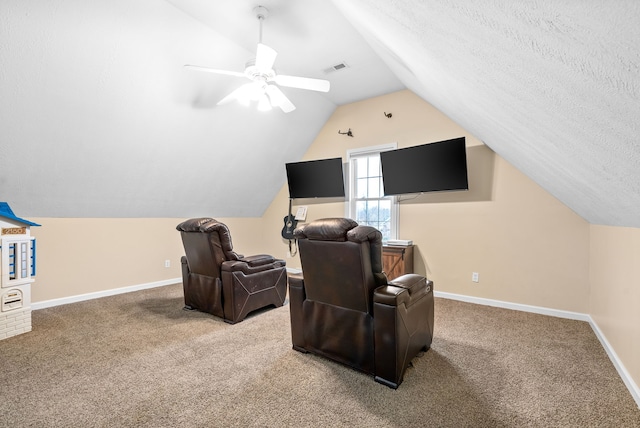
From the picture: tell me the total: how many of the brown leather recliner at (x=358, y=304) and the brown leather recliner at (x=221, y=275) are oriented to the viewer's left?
0

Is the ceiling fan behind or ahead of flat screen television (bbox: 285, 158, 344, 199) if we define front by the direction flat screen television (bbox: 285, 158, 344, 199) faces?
ahead

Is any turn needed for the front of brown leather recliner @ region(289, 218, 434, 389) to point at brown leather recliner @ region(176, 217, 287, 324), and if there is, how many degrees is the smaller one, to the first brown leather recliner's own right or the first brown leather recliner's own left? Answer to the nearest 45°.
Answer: approximately 90° to the first brown leather recliner's own left

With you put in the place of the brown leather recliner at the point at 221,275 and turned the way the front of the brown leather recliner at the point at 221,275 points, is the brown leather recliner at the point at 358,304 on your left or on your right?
on your right

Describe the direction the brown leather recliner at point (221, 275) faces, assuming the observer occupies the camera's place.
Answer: facing away from the viewer and to the right of the viewer

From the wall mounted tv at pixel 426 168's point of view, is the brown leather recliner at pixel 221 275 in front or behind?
in front

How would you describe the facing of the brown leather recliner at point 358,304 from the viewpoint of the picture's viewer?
facing away from the viewer and to the right of the viewer

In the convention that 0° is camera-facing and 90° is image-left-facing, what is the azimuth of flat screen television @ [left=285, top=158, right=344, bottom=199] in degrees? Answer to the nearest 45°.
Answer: approximately 45°

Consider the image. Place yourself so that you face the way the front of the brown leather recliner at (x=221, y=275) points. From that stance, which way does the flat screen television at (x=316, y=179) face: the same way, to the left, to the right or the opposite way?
the opposite way

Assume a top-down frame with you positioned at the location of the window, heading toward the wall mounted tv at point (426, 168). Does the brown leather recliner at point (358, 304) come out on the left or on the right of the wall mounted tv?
right

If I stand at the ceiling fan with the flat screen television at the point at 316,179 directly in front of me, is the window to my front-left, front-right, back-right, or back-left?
front-right

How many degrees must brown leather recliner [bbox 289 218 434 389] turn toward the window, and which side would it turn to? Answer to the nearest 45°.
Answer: approximately 45° to its left

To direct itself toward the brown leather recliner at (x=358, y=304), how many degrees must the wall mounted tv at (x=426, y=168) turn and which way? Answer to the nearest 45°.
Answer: approximately 45° to its left

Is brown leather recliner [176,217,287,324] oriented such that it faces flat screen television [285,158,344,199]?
yes

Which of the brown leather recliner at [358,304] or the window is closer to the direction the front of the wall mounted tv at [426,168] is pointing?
the brown leather recliner

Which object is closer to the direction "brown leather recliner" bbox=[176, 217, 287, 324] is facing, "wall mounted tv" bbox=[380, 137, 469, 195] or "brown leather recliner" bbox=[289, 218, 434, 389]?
the wall mounted tv
